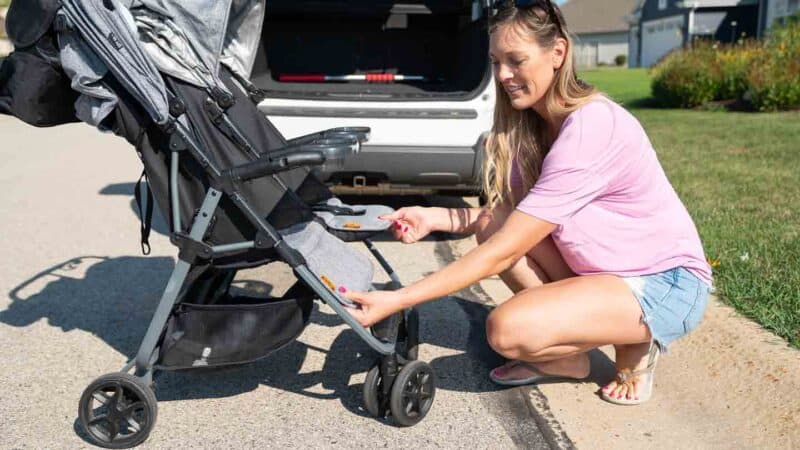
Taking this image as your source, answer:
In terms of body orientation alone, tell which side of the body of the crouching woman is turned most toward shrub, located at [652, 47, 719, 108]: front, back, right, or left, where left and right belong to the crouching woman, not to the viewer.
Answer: right

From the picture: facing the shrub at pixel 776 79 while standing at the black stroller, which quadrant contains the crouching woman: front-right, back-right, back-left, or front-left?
front-right

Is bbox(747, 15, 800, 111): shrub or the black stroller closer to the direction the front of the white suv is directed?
the shrub

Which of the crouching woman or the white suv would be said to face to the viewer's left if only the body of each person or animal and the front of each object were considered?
the crouching woman

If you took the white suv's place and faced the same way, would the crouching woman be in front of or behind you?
behind

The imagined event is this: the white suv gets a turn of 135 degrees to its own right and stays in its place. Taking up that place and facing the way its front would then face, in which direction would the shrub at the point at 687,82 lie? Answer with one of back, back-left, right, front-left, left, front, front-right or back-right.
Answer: left

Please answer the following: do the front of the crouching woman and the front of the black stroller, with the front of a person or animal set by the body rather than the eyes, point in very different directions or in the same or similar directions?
very different directions

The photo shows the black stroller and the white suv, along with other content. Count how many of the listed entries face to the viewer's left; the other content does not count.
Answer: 0

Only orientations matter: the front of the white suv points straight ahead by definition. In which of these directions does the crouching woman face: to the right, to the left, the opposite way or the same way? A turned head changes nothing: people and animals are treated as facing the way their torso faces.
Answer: to the left

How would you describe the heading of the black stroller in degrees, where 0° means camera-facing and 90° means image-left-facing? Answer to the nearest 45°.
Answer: approximately 270°

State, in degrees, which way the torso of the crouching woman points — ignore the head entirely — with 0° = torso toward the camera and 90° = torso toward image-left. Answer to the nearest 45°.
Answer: approximately 90°

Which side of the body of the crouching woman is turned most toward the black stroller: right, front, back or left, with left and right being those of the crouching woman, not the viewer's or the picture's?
front

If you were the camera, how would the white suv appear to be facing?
facing away from the viewer

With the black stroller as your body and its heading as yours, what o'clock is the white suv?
The white suv is roughly at 10 o'clock from the black stroller.
